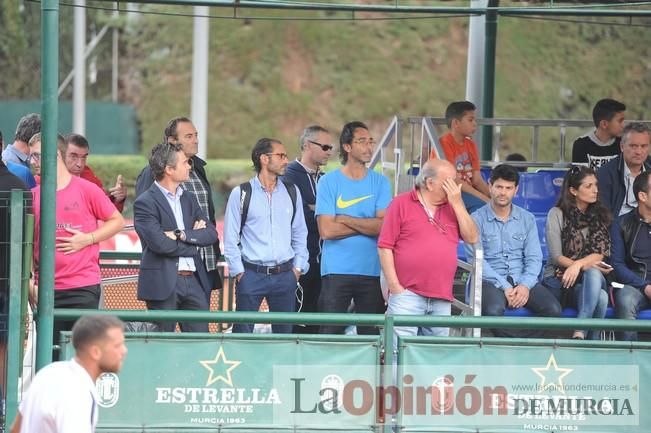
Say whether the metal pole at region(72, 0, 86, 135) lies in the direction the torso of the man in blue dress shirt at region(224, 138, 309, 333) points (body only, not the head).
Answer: no

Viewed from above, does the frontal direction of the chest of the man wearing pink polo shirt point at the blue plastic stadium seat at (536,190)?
no

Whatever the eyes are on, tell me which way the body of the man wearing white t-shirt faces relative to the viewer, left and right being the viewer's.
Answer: facing to the right of the viewer

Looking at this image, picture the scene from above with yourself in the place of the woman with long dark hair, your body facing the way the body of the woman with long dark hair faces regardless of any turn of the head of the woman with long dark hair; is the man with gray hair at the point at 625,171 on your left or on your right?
on your left

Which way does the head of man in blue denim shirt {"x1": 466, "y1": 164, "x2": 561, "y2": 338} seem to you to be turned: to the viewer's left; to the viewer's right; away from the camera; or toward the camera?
toward the camera

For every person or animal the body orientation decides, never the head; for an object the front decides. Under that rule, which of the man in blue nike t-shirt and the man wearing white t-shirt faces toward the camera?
the man in blue nike t-shirt

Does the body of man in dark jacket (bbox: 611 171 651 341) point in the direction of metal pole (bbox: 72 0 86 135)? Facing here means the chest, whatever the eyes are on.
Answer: no

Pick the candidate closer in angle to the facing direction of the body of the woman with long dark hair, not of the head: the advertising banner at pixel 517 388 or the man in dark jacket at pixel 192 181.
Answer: the advertising banner

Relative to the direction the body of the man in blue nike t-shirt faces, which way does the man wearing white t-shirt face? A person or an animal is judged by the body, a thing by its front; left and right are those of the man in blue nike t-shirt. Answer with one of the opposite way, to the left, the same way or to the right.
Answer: to the left

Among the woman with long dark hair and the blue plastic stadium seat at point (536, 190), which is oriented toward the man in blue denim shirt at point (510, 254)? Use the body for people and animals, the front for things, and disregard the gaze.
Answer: the blue plastic stadium seat

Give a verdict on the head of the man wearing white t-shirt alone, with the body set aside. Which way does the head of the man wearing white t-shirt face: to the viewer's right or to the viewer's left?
to the viewer's right

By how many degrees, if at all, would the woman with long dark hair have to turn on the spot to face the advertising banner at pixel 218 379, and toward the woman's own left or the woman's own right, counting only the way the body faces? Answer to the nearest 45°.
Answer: approximately 90° to the woman's own right

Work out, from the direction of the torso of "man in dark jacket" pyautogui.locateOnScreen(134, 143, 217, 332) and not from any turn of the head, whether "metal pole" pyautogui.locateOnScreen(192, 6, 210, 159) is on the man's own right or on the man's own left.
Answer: on the man's own left

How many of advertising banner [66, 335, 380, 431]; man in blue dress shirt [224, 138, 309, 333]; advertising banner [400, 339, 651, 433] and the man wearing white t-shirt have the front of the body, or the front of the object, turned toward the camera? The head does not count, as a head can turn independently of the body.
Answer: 3

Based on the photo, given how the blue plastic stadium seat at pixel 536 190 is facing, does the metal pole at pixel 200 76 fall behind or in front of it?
behind

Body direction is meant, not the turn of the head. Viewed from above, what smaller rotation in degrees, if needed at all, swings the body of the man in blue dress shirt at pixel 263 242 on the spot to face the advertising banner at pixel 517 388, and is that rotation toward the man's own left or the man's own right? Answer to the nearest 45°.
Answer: approximately 45° to the man's own left

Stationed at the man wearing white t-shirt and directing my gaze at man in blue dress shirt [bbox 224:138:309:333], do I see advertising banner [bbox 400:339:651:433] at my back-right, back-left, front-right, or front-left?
front-right
